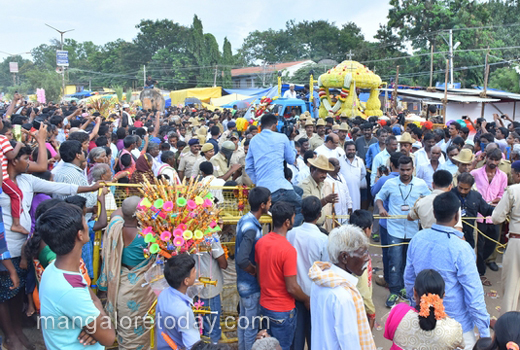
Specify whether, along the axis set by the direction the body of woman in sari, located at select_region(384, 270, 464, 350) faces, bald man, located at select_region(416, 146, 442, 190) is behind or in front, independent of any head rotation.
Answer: in front

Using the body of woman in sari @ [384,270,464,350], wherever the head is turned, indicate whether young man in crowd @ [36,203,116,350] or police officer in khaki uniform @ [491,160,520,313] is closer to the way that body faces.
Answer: the police officer in khaki uniform

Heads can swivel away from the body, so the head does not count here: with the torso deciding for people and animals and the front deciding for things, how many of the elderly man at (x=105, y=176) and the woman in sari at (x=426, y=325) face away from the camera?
1

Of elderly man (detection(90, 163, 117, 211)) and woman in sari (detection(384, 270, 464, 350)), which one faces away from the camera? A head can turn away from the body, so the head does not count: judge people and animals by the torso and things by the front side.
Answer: the woman in sari

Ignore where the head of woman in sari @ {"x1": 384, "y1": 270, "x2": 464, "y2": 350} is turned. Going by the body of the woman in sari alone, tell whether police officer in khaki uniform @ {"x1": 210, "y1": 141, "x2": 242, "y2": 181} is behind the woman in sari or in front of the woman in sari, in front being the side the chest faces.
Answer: in front

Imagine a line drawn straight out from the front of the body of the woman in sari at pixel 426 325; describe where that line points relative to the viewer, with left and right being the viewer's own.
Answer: facing away from the viewer

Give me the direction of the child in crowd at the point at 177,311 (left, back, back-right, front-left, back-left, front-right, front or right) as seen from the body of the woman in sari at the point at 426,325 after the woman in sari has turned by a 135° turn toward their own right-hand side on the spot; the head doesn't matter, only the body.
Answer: back-right
